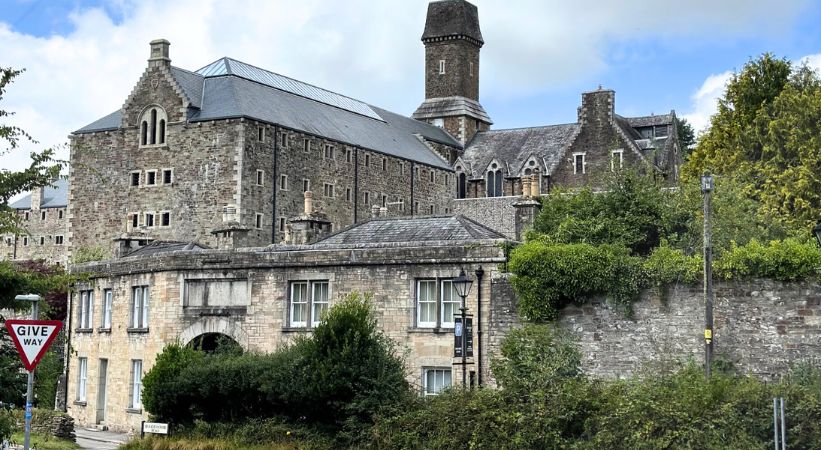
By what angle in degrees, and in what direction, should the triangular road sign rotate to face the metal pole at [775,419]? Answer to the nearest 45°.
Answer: approximately 90° to its left

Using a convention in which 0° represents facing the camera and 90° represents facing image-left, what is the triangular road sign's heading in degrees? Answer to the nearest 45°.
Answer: approximately 0°

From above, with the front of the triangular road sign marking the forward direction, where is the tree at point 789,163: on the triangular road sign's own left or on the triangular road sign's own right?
on the triangular road sign's own left

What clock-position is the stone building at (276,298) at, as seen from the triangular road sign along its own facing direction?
The stone building is roughly at 7 o'clock from the triangular road sign.

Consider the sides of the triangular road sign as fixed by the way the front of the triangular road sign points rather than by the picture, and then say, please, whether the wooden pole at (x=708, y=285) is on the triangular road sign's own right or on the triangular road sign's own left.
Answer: on the triangular road sign's own left

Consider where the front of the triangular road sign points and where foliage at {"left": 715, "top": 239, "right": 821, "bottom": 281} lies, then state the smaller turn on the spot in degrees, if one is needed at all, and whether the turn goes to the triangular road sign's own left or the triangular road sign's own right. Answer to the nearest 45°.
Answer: approximately 90° to the triangular road sign's own left

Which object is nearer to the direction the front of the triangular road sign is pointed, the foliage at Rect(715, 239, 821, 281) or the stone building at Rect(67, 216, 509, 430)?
the foliage

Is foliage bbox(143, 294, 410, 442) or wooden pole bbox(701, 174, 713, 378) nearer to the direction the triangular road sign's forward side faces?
the wooden pole
